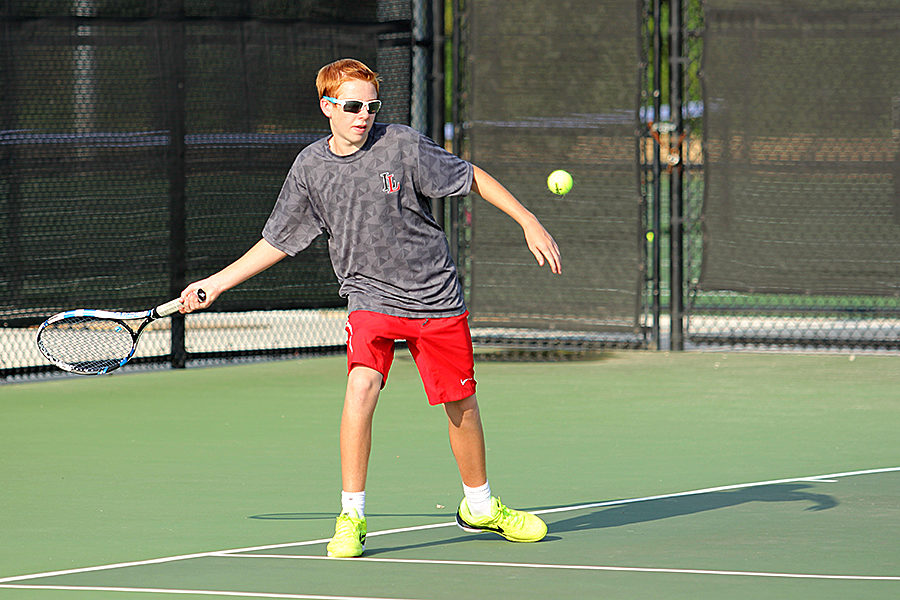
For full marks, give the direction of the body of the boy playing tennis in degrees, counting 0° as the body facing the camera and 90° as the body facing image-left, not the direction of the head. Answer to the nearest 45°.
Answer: approximately 0°

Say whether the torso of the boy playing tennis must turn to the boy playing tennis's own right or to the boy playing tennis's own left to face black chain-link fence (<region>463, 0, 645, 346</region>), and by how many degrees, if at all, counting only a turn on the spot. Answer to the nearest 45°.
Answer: approximately 180°
